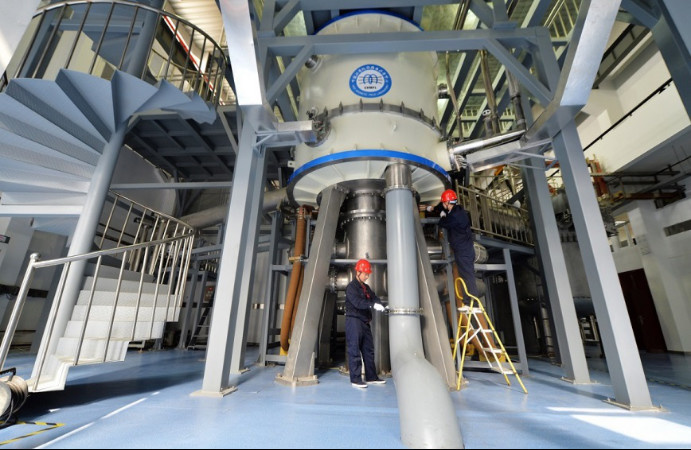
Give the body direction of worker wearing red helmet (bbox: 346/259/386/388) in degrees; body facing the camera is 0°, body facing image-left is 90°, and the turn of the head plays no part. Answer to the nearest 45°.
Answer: approximately 315°

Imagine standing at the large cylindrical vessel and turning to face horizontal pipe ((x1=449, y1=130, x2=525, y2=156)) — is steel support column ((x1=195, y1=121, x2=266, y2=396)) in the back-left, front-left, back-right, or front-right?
back-right

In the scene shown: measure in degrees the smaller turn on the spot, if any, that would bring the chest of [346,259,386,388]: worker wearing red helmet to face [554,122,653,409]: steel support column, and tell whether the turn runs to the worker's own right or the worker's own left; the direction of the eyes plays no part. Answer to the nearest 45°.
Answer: approximately 45° to the worker's own left

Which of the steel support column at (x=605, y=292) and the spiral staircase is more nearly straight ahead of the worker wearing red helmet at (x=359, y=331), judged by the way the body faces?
the steel support column

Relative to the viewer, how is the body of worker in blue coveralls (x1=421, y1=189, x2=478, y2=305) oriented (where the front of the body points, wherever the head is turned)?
to the viewer's left

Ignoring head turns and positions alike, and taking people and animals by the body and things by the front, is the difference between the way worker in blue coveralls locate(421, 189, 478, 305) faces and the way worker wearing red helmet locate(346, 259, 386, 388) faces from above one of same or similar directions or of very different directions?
very different directions

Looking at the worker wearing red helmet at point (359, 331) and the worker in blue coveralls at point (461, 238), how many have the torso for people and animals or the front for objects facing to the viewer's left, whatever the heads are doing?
1

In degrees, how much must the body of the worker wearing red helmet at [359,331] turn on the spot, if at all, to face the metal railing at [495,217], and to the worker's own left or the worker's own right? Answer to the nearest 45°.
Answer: approximately 90° to the worker's own left
